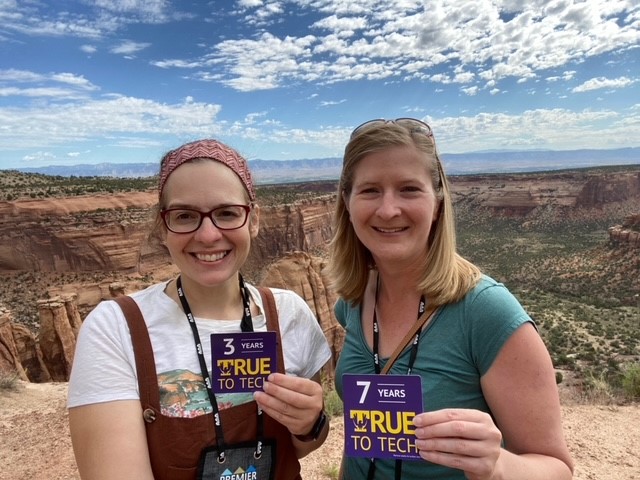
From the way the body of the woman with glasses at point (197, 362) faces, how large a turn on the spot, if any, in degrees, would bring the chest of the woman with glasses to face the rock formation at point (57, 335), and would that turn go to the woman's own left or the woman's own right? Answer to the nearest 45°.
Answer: approximately 180°

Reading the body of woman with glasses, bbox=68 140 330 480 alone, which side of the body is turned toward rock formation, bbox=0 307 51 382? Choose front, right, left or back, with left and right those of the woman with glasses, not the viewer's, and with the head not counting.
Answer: back

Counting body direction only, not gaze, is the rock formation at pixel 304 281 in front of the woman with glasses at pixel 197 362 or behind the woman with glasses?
behind

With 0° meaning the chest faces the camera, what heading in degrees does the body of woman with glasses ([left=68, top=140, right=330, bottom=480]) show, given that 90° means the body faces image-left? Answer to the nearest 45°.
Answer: approximately 0°

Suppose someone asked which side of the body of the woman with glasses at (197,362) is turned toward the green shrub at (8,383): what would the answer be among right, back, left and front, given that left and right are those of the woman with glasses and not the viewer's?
back
